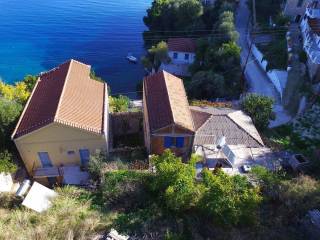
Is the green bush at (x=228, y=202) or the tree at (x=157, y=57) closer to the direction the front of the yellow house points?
the green bush

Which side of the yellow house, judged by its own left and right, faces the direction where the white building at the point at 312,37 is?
left

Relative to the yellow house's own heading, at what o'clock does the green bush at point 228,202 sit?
The green bush is roughly at 11 o'clock from the yellow house.

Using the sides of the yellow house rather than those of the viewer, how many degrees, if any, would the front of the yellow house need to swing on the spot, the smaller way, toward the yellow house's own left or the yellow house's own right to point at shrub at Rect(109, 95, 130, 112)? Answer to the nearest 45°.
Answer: approximately 135° to the yellow house's own left

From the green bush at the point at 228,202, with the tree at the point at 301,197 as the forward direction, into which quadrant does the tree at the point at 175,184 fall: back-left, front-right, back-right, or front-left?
back-left

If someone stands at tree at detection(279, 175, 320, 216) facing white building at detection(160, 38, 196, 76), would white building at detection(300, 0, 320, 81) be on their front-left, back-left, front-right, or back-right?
front-right

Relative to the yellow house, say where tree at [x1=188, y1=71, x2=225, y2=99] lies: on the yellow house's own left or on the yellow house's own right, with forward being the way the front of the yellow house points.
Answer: on the yellow house's own left

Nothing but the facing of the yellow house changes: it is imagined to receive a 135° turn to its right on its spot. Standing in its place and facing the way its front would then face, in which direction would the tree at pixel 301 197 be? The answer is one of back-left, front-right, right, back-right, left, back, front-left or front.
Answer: back

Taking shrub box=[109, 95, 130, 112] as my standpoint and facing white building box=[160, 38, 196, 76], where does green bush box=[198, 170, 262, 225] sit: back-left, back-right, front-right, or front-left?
back-right

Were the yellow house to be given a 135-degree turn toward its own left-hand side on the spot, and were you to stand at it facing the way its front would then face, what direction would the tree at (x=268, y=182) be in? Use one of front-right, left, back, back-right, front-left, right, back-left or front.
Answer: right

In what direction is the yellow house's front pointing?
toward the camera

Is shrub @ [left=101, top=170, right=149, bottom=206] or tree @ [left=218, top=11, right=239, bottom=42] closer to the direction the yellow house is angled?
the shrub

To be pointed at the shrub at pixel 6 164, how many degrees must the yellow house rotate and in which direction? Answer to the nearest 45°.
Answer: approximately 90° to its right

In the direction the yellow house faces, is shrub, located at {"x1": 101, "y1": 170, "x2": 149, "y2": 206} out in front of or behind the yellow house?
in front

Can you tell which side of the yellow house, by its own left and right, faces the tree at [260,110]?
left
